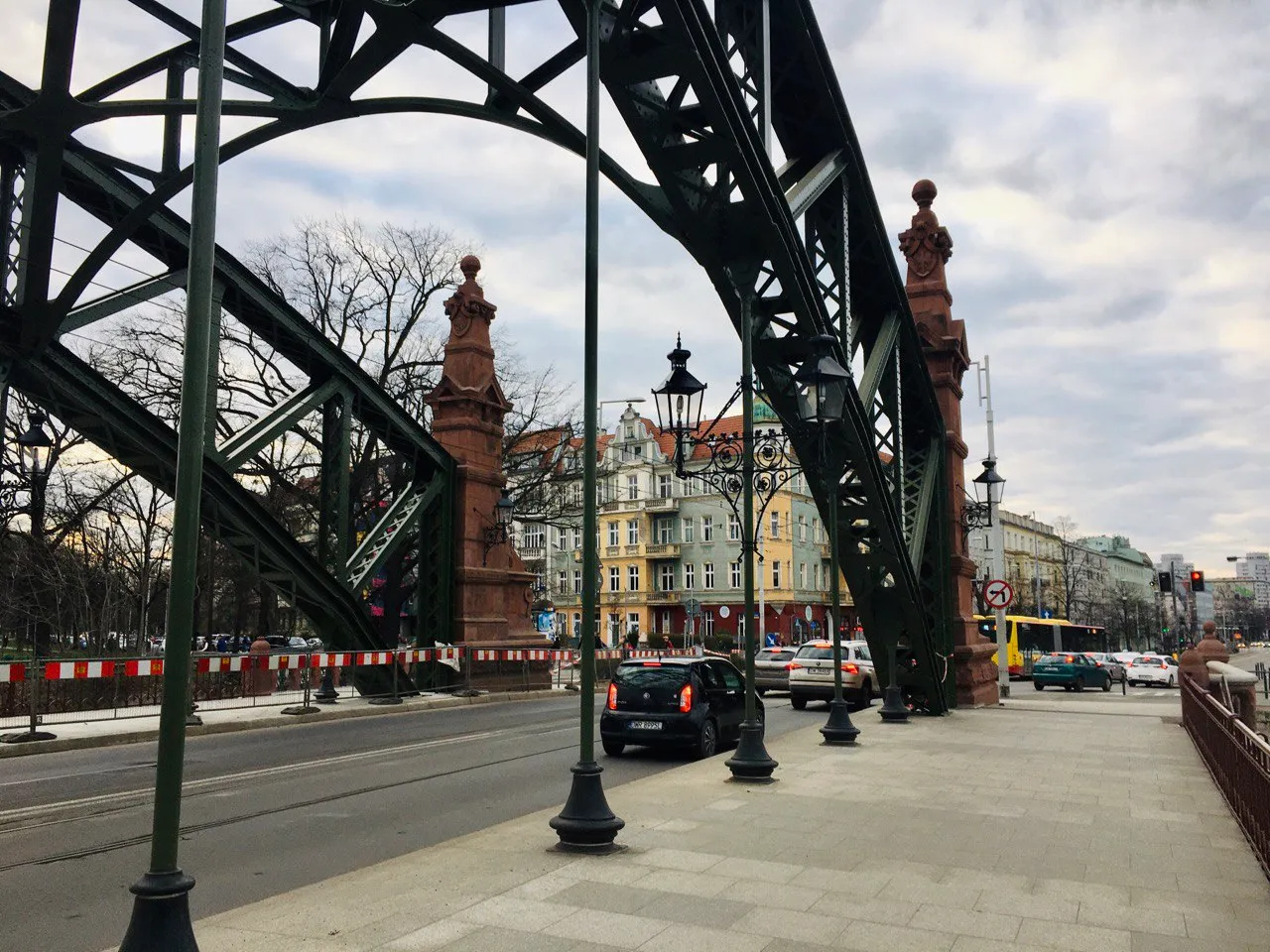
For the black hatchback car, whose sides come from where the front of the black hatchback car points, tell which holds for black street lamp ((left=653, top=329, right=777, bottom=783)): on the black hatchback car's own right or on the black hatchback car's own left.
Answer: on the black hatchback car's own right

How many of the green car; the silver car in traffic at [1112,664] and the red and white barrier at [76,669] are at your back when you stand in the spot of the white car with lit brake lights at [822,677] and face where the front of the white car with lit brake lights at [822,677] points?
1

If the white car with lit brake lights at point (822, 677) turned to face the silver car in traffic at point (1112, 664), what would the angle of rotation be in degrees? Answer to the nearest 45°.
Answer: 0° — it already faces it

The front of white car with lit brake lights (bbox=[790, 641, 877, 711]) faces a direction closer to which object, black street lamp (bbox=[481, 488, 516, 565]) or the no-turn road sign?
the no-turn road sign

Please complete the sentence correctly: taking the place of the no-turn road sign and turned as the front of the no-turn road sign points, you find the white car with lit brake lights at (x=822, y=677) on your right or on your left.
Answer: on your right

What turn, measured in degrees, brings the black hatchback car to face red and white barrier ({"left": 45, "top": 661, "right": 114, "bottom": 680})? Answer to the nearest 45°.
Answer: approximately 135° to its left

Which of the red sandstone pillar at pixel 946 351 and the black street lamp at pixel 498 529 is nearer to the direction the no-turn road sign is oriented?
the red sandstone pillar

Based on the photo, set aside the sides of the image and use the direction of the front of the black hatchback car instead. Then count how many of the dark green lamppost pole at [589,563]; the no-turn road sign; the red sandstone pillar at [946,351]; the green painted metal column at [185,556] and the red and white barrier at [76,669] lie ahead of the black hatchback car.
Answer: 2

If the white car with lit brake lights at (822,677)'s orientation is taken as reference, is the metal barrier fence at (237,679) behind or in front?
behind

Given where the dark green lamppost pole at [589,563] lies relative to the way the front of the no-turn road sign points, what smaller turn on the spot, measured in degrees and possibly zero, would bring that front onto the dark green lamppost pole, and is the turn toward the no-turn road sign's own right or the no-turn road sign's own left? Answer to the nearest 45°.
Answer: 0° — it already faces it

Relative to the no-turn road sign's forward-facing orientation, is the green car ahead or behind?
behind

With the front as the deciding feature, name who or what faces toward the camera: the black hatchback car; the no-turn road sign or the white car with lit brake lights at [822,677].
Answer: the no-turn road sign

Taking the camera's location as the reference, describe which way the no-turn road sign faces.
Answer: facing the viewer

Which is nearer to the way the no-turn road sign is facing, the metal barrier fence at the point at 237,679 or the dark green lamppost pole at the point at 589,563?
the dark green lamppost pole

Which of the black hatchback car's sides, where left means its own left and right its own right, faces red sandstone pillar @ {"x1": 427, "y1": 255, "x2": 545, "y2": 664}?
left

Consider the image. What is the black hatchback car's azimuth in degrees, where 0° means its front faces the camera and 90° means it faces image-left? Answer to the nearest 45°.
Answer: approximately 225°

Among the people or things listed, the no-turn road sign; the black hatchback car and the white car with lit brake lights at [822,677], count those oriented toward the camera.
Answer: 1
